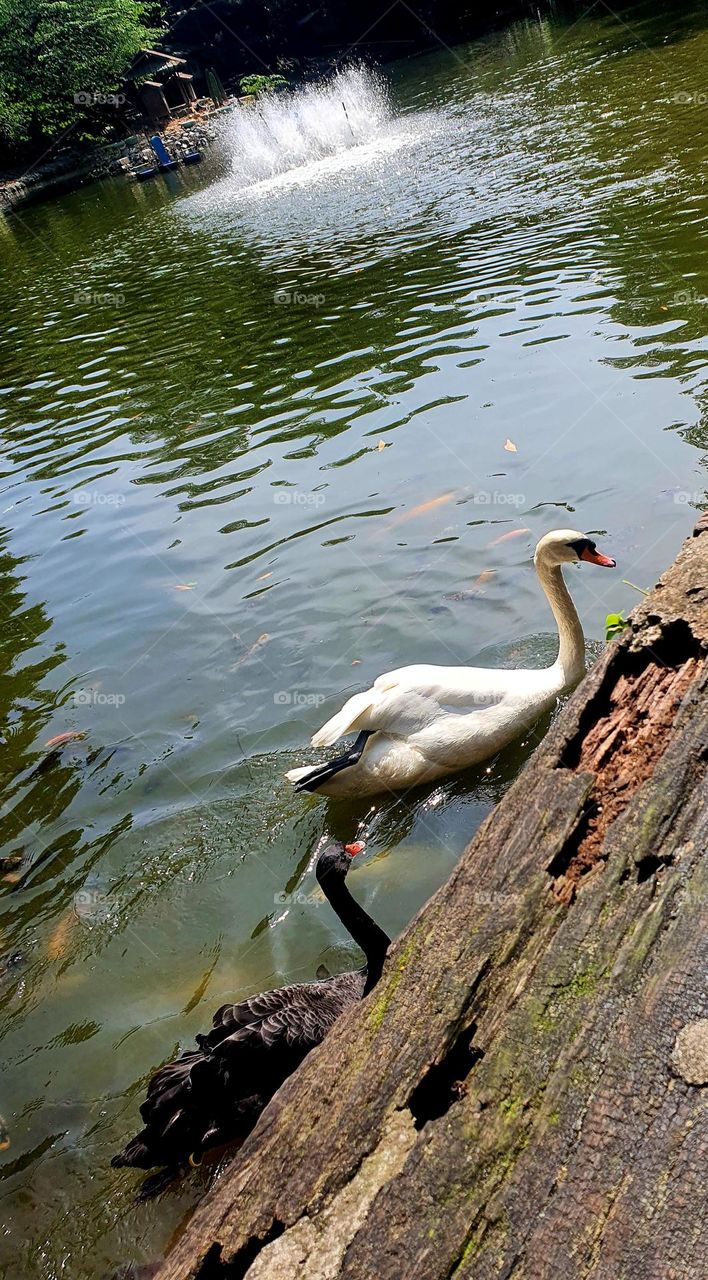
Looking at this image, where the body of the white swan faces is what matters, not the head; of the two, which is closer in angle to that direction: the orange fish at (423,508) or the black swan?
the orange fish

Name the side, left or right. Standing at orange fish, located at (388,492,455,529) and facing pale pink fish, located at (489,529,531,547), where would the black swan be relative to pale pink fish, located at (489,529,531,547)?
right

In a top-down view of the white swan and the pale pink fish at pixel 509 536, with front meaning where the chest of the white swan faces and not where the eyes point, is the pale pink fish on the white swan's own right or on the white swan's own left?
on the white swan's own left

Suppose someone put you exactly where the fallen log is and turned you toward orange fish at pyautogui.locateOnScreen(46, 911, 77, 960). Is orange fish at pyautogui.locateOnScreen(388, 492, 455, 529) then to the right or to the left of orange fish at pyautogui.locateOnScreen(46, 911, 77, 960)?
right

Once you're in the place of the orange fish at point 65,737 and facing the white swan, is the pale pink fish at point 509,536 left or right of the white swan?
left

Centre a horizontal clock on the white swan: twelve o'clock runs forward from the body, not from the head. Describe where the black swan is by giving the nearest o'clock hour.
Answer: The black swan is roughly at 4 o'clock from the white swan.

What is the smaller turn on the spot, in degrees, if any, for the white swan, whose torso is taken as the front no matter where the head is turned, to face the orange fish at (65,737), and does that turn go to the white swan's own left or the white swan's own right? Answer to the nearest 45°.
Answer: approximately 135° to the white swan's own left

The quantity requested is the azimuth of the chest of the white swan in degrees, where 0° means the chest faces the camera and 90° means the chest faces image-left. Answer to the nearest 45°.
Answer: approximately 270°

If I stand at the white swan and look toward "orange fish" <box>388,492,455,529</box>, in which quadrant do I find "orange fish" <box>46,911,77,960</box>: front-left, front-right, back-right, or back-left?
back-left

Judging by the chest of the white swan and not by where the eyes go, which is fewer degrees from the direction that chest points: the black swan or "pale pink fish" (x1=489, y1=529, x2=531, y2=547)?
the pale pink fish

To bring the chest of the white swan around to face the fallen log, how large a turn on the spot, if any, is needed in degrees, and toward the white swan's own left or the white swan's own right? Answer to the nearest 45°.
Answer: approximately 90° to the white swan's own right
